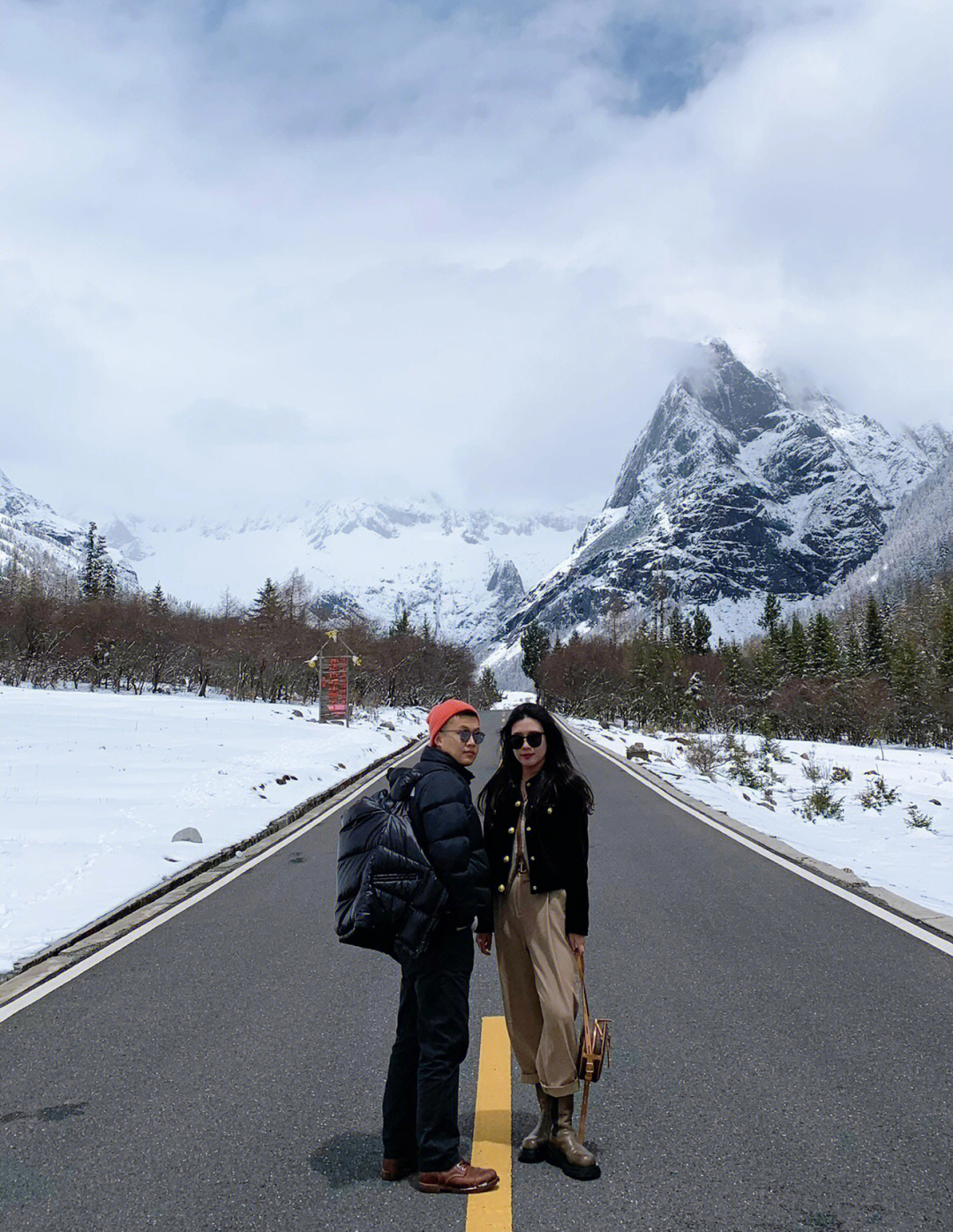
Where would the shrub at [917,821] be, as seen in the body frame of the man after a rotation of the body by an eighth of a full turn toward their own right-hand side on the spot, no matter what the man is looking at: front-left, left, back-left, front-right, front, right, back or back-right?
left

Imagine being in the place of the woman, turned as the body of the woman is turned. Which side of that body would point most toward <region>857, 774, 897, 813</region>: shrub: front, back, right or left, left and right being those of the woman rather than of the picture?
back

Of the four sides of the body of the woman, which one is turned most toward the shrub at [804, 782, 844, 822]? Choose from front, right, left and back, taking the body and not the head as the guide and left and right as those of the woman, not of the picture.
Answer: back

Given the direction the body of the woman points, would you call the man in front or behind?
in front

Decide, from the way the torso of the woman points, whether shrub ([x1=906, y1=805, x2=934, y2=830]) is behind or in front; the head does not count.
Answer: behind

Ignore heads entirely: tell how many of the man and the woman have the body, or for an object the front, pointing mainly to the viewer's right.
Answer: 1

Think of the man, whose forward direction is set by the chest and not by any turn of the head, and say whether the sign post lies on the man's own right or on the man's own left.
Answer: on the man's own left

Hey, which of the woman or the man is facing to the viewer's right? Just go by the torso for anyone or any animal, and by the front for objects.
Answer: the man

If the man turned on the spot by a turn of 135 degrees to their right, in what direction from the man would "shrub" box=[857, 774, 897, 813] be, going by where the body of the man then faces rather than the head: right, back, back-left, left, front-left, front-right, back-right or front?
back

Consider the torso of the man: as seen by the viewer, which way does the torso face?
to the viewer's right
